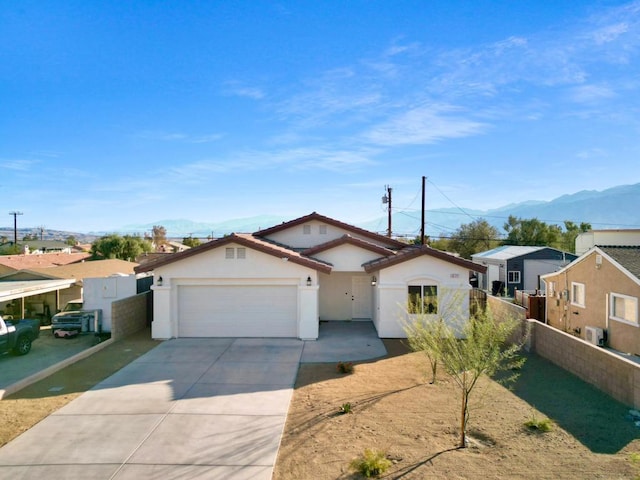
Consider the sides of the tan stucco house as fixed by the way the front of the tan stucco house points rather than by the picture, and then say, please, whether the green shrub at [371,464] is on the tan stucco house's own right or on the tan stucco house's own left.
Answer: on the tan stucco house's own right

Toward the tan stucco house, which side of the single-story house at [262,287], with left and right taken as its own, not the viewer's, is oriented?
left

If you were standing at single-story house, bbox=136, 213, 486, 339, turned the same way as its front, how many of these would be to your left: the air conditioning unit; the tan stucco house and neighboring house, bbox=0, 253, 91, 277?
2

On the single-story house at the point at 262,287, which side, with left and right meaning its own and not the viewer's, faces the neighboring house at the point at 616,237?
left

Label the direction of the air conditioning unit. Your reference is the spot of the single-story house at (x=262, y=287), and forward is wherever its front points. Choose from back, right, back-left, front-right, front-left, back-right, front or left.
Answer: left

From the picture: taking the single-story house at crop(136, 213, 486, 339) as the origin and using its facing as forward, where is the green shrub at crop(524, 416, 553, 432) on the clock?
The green shrub is roughly at 11 o'clock from the single-story house.

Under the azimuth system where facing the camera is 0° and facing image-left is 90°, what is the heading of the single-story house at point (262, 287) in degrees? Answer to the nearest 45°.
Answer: approximately 0°

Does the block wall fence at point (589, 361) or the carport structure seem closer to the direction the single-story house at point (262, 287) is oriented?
the block wall fence

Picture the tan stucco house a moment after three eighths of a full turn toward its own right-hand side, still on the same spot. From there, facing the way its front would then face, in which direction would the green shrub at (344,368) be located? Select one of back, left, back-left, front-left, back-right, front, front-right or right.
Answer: front-left

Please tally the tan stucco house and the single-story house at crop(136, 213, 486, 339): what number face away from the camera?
0
